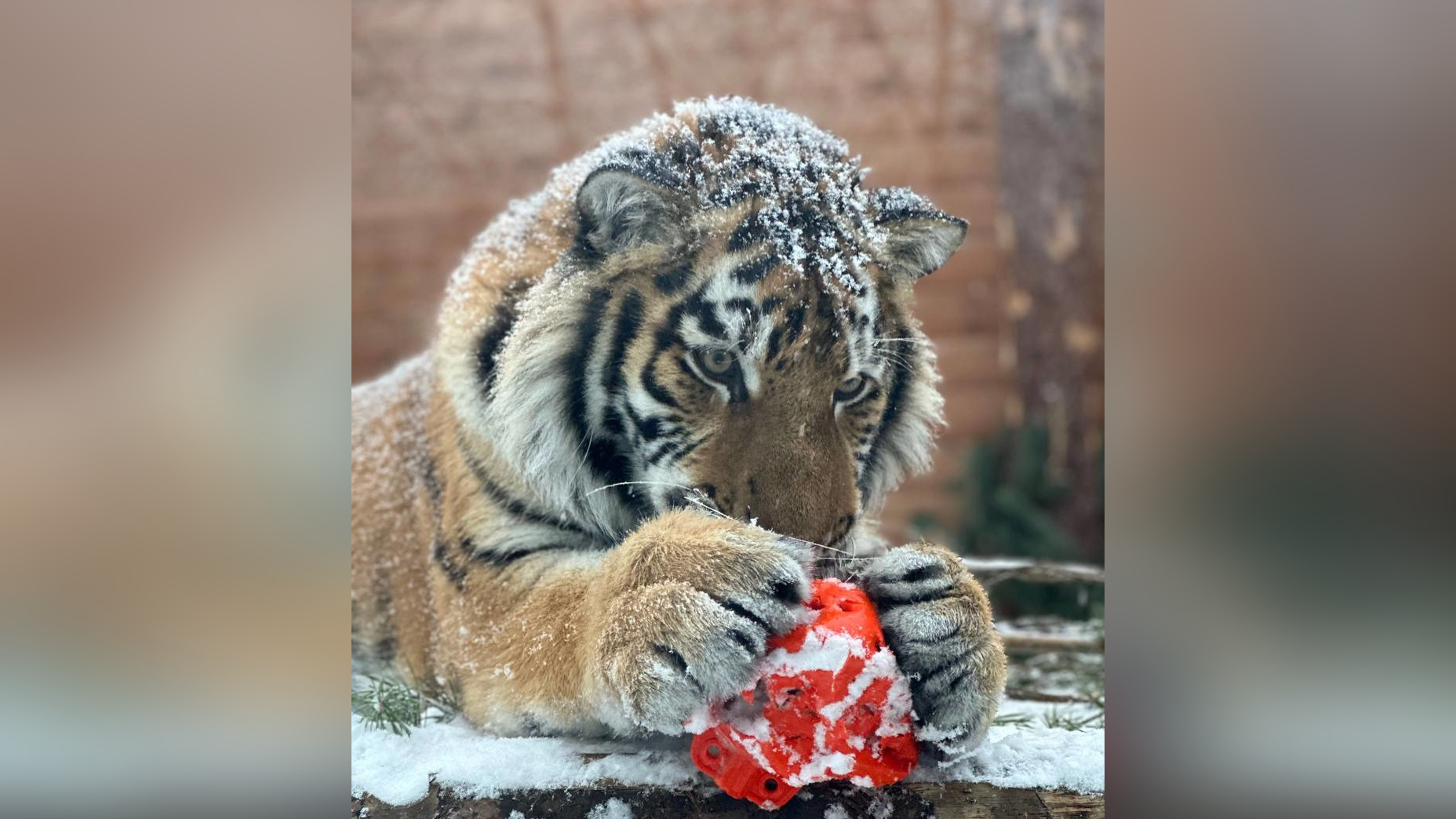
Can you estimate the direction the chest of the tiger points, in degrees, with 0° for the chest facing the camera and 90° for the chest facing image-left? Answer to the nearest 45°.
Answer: approximately 315°

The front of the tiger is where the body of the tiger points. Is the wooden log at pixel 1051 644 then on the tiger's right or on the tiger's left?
on the tiger's left
